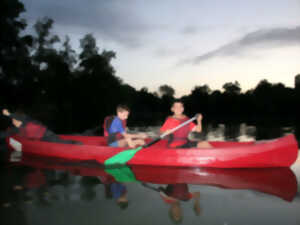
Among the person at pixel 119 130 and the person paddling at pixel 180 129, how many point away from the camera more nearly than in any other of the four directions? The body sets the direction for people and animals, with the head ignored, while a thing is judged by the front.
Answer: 0

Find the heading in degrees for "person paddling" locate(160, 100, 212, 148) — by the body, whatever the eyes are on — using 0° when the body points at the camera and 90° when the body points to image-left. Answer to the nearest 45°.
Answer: approximately 315°

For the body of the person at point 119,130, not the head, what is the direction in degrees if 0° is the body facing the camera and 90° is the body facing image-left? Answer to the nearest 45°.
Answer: approximately 270°

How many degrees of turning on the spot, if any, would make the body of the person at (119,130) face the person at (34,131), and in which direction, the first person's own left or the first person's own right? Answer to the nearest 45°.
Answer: approximately 135° to the first person's own left

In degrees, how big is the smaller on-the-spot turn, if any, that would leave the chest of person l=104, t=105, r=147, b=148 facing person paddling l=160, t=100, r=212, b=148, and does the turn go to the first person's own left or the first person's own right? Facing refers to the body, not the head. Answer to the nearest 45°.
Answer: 0° — they already face them
